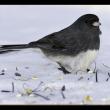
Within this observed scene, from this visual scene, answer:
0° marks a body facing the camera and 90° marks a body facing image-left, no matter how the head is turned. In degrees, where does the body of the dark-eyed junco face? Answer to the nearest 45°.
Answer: approximately 270°

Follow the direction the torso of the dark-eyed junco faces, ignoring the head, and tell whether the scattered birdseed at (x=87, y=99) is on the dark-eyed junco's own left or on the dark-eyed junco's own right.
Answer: on the dark-eyed junco's own right
